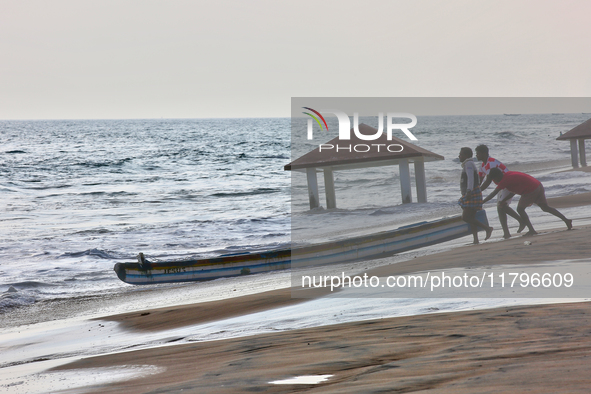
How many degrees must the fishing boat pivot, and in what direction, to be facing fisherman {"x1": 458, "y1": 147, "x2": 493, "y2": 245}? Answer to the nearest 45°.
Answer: approximately 180°

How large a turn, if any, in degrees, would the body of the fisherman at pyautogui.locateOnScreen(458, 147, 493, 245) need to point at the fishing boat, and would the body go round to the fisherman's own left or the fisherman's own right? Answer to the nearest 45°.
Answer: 0° — they already face it

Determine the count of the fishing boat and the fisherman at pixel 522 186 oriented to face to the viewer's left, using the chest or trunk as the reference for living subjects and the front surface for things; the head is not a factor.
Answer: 2

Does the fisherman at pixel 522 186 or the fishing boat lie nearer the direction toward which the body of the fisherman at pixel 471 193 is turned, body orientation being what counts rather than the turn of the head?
the fishing boat

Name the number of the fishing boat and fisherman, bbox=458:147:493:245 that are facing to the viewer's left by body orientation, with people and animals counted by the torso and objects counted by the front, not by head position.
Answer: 2

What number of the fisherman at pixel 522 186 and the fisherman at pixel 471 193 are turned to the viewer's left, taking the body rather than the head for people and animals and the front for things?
2

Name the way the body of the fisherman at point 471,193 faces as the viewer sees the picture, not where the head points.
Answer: to the viewer's left

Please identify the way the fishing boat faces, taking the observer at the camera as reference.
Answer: facing to the left of the viewer

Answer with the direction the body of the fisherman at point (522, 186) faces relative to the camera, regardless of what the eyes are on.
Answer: to the viewer's left
